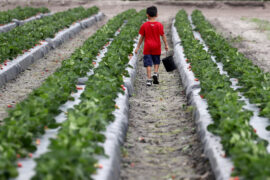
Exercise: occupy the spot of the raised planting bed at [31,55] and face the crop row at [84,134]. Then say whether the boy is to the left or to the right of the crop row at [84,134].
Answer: left

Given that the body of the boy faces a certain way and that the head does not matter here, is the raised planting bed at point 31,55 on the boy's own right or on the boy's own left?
on the boy's own left

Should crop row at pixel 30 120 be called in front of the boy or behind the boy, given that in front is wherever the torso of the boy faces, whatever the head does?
behind

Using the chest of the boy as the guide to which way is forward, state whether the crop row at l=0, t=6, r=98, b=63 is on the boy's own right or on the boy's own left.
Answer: on the boy's own left

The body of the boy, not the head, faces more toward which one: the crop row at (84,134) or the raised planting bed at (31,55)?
the raised planting bed

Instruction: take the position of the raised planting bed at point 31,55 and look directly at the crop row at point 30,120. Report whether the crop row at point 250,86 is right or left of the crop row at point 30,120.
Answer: left

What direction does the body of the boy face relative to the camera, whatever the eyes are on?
away from the camera

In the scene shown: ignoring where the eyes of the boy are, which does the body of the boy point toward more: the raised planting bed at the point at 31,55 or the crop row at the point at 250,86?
the raised planting bed

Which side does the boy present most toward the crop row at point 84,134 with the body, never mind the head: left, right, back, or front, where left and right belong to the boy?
back
